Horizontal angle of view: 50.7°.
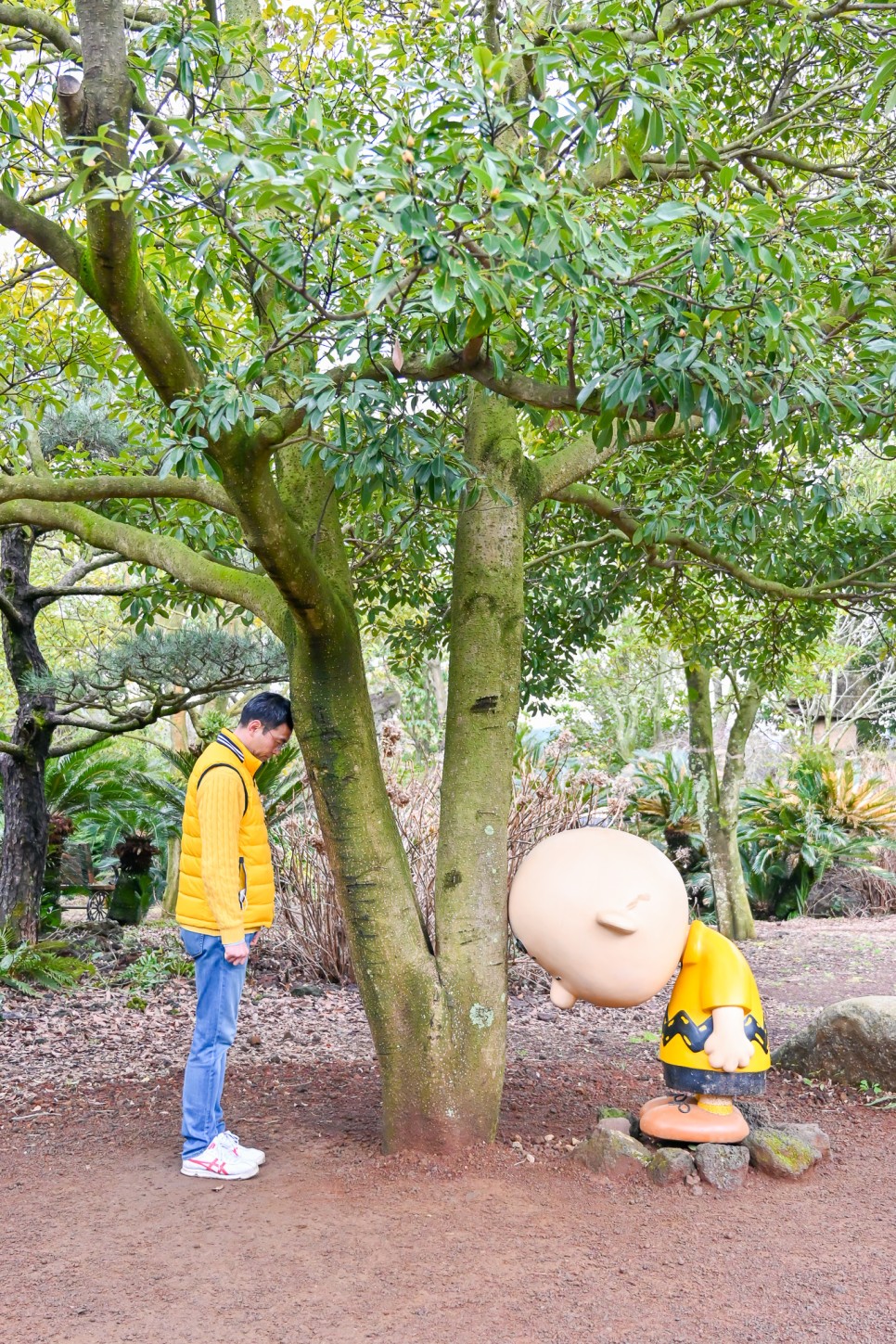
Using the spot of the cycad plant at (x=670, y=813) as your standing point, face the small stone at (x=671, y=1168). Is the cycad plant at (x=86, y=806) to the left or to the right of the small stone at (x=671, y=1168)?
right

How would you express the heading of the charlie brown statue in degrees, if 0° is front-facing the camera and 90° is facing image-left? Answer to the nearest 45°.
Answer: approximately 90°

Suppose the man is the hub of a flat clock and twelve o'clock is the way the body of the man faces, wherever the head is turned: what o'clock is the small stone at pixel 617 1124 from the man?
The small stone is roughly at 12 o'clock from the man.

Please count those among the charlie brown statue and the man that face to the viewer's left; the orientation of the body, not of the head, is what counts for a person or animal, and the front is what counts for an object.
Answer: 1

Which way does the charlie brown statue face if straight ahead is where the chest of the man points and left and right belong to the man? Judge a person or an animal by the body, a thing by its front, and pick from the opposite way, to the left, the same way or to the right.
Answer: the opposite way

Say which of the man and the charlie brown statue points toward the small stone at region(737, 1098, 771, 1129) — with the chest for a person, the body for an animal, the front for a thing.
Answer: the man

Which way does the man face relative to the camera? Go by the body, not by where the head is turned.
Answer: to the viewer's right

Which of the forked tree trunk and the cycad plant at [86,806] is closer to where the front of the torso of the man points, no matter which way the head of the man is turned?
the forked tree trunk

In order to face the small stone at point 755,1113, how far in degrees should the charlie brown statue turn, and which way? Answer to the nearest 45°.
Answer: approximately 135° to its right

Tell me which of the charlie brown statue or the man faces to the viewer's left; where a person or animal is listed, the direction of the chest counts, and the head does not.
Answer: the charlie brown statue

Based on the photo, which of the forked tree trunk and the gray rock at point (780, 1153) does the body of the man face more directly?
the gray rock

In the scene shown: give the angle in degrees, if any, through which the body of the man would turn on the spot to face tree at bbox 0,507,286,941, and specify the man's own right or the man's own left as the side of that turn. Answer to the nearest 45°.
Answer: approximately 90° to the man's own left

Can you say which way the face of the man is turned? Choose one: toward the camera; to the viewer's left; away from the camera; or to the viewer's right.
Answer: to the viewer's right
